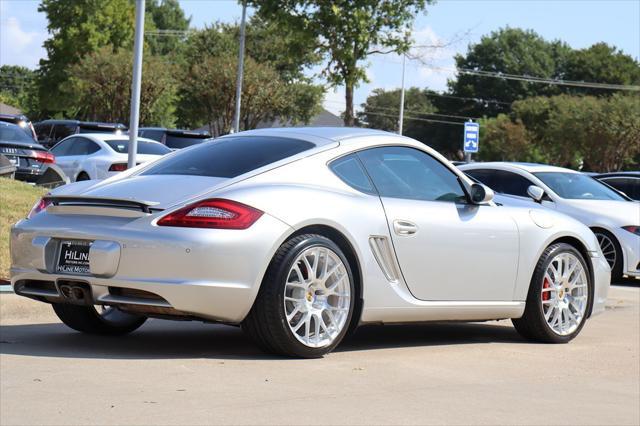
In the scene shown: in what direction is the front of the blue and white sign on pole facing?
toward the camera

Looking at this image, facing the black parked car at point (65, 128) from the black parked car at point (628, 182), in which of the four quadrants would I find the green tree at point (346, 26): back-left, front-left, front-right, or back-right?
front-right

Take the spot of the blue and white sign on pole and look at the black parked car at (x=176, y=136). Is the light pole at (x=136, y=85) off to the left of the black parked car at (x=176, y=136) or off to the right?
left

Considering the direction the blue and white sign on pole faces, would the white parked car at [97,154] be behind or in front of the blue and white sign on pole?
in front

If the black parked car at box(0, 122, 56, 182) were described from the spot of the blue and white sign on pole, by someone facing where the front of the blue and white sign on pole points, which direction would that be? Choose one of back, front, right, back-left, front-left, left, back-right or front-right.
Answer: front-right

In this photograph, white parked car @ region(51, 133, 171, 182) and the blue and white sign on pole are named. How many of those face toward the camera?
1

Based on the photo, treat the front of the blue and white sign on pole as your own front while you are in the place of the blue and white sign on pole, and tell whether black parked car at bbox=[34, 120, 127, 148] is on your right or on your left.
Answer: on your right

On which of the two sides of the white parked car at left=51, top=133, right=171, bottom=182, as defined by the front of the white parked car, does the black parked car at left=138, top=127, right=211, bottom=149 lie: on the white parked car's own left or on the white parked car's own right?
on the white parked car's own right

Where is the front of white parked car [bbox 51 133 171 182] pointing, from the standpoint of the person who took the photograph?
facing away from the viewer and to the left of the viewer

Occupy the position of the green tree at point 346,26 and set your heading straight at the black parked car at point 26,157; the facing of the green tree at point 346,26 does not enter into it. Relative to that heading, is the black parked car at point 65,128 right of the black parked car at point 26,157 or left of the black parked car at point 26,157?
right

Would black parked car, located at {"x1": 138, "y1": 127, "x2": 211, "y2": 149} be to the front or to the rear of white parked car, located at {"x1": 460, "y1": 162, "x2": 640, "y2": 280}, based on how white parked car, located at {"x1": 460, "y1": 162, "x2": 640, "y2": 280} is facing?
to the rear

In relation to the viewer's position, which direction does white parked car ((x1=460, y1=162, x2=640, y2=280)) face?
facing the viewer and to the right of the viewer

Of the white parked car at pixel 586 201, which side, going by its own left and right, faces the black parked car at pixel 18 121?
back
